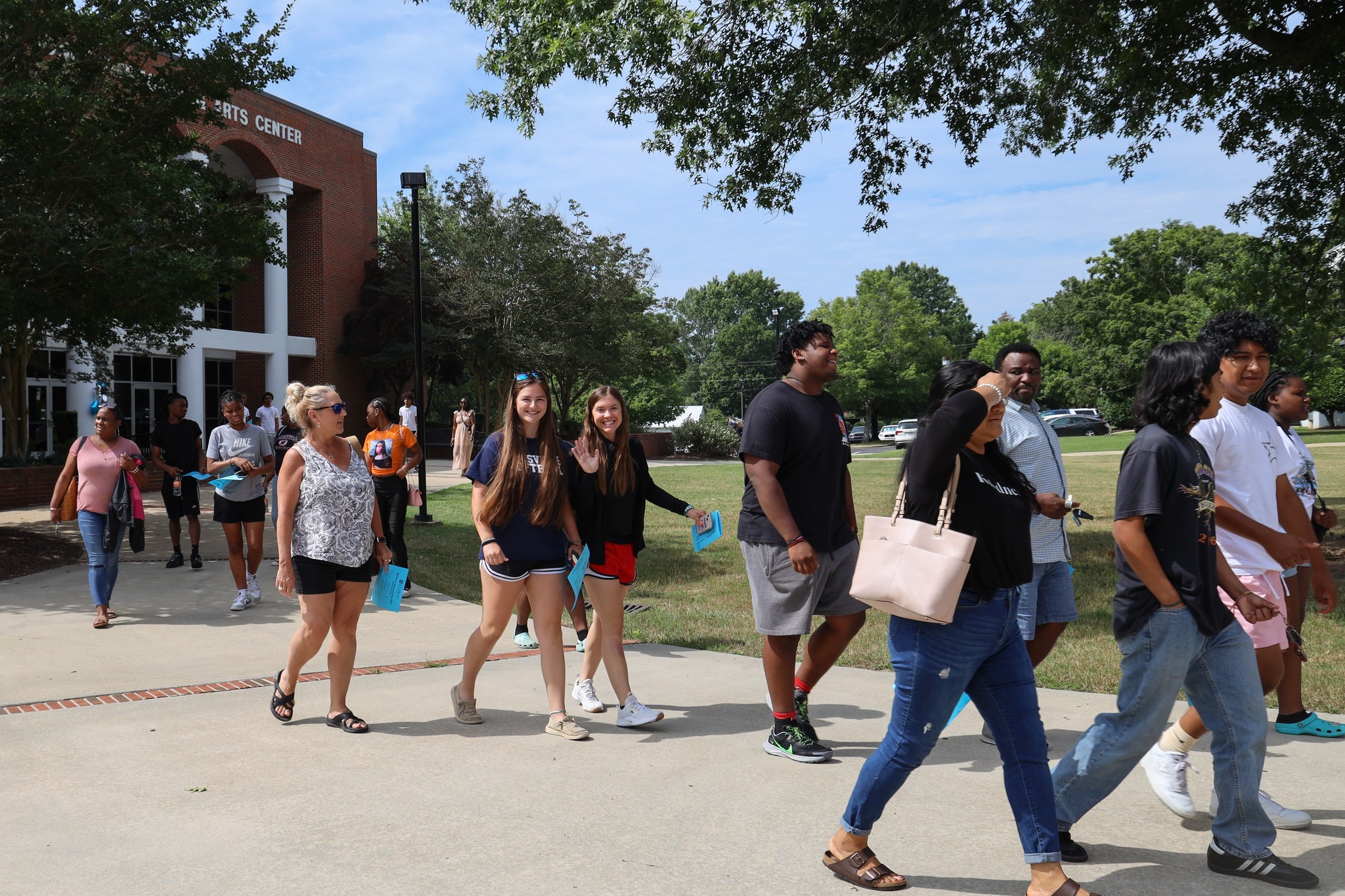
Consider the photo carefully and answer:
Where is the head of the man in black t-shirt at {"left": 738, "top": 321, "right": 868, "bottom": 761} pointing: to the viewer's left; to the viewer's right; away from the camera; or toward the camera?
to the viewer's right

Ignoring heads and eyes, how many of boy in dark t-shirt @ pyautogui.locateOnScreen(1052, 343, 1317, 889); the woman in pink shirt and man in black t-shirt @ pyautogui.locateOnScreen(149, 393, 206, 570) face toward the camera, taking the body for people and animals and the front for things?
2

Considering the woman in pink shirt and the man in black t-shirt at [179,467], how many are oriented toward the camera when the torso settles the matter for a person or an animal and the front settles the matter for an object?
2

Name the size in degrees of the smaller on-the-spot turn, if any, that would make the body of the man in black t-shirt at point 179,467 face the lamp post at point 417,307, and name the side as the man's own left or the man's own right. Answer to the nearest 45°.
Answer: approximately 135° to the man's own left

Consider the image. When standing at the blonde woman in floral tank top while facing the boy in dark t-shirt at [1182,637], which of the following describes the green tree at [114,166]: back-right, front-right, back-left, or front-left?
back-left

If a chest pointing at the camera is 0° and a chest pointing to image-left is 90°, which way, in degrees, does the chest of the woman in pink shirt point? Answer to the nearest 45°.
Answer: approximately 0°

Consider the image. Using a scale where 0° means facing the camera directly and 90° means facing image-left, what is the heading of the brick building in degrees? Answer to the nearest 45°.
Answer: approximately 315°

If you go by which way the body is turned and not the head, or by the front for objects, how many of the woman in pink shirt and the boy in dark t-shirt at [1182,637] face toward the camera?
1

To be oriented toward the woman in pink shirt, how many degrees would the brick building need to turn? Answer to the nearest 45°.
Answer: approximately 45° to its right
